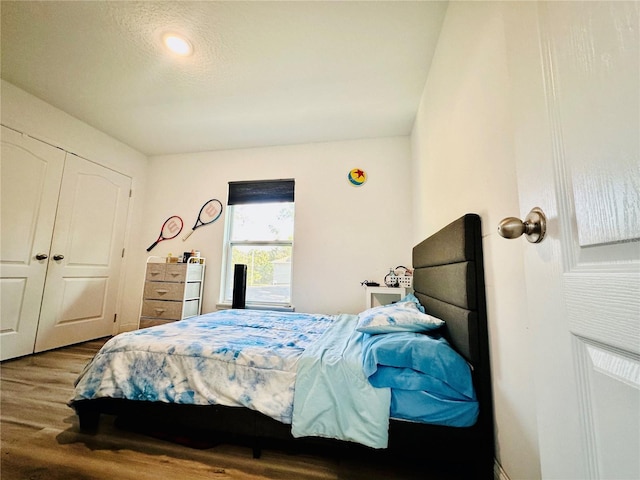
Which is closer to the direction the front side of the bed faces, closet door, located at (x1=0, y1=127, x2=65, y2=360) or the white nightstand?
the closet door

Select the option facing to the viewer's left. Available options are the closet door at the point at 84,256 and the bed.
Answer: the bed

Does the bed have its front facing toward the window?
no

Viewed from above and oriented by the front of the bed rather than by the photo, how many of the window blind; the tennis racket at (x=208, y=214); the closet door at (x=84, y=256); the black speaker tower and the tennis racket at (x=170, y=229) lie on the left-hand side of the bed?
0

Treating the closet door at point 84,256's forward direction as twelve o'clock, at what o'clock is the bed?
The bed is roughly at 1 o'clock from the closet door.

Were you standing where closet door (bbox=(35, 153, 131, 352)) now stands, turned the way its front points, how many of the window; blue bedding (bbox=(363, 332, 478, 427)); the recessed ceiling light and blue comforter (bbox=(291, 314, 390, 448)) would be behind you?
0

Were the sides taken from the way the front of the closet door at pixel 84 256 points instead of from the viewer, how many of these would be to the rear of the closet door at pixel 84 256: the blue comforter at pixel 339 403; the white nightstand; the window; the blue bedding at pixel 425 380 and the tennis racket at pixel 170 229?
0

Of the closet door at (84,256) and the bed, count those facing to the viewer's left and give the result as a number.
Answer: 1

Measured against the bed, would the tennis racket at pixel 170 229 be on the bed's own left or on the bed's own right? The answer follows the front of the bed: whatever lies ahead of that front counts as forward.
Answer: on the bed's own right

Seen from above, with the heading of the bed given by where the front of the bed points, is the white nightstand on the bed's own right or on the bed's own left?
on the bed's own right

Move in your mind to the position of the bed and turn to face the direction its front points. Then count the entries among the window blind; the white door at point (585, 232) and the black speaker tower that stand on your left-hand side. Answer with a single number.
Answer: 1

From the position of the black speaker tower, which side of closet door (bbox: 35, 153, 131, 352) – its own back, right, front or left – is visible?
front

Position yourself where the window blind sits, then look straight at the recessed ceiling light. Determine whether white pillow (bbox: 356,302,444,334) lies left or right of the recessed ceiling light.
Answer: left

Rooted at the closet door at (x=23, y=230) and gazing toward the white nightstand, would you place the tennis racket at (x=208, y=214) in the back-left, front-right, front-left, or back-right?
front-left

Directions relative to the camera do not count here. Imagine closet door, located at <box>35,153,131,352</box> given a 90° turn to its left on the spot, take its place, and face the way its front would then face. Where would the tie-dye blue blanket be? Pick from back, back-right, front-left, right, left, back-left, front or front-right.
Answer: back-right

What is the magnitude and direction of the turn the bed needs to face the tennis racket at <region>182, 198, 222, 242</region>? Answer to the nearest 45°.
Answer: approximately 45° to its right

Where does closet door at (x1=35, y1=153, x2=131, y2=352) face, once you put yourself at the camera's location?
facing the viewer and to the right of the viewer

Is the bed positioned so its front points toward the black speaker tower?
no

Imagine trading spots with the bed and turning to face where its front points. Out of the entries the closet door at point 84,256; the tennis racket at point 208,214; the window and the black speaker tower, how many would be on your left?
0

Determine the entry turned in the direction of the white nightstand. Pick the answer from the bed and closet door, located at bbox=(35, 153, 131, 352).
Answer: the closet door

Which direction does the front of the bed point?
to the viewer's left

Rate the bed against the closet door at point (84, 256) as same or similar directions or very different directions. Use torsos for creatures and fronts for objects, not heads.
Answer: very different directions

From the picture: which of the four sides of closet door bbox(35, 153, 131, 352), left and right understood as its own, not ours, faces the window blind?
front
